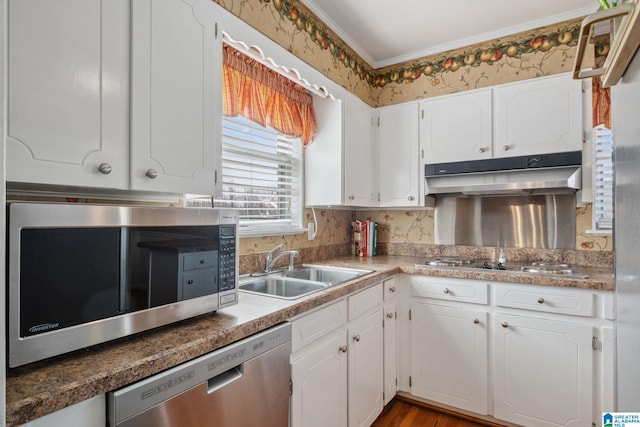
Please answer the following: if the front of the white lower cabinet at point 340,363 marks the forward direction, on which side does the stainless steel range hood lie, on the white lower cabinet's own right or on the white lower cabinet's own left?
on the white lower cabinet's own left

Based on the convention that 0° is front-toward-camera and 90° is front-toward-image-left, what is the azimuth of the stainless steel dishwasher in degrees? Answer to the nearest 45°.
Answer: approximately 315°

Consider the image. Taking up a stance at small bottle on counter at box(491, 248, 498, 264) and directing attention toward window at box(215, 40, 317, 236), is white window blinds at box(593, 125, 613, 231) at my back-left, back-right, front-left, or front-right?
back-left

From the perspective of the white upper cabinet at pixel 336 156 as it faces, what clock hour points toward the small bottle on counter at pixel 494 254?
The small bottle on counter is roughly at 10 o'clock from the white upper cabinet.

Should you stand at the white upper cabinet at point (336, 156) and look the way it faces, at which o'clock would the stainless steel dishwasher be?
The stainless steel dishwasher is roughly at 2 o'clock from the white upper cabinet.

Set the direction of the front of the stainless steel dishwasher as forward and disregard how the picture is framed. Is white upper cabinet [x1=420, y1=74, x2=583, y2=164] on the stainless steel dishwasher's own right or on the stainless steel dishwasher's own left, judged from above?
on the stainless steel dishwasher's own left

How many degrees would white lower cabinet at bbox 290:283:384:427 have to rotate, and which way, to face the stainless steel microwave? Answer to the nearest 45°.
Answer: approximately 90° to its right
